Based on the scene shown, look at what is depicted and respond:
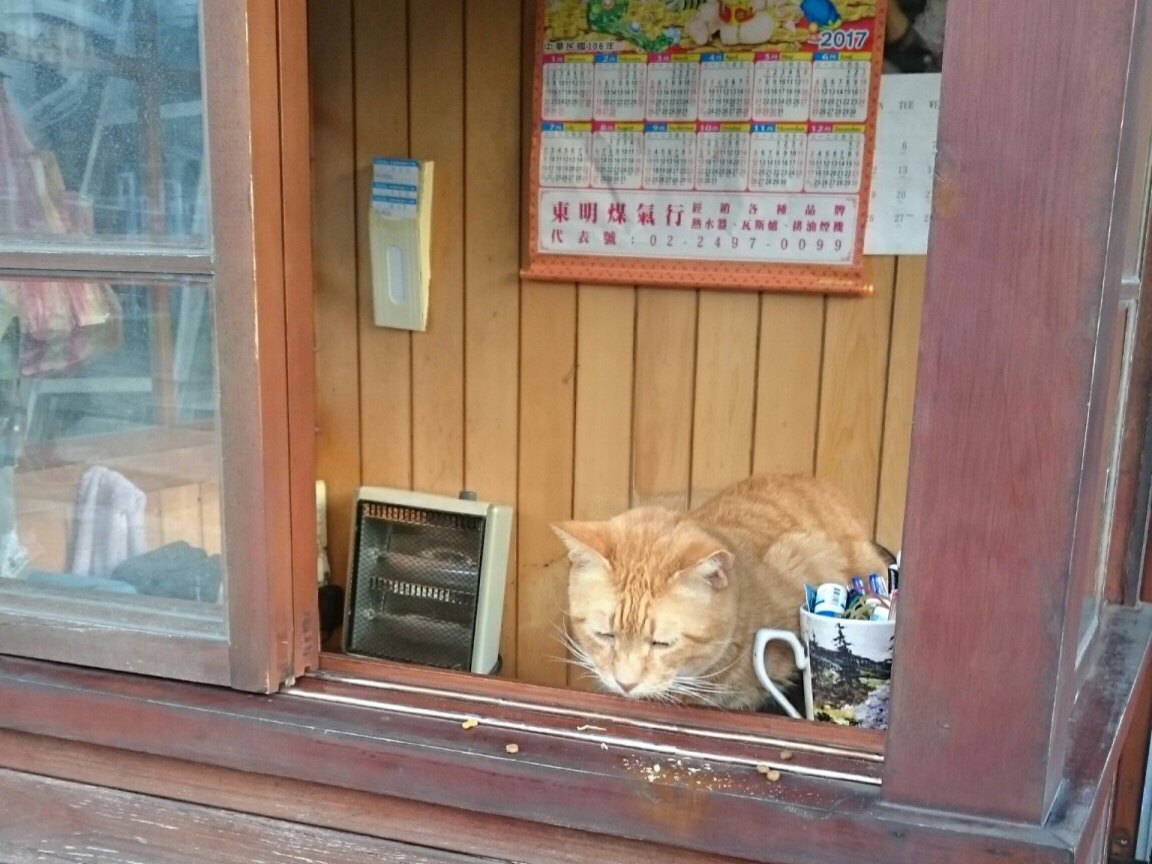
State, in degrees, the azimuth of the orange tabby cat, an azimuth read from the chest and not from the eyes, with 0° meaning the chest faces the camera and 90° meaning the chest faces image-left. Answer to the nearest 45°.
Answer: approximately 45°

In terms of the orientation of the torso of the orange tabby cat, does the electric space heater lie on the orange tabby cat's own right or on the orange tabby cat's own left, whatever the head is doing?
on the orange tabby cat's own right

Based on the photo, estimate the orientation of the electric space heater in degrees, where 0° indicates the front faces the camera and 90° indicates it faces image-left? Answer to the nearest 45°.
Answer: approximately 45°

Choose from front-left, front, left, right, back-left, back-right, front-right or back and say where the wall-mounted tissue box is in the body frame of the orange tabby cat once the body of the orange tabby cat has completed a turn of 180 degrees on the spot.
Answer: left

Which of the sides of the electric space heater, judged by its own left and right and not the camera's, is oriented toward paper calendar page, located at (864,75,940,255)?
left

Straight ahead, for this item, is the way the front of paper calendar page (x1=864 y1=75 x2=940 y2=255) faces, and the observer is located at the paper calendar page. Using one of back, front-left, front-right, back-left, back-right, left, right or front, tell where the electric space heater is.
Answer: right

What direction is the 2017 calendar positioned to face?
toward the camera
